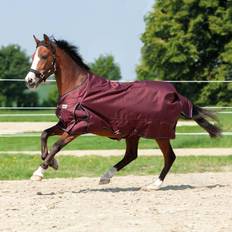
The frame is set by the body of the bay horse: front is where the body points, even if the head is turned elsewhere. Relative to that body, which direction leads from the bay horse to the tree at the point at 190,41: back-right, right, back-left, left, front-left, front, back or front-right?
right

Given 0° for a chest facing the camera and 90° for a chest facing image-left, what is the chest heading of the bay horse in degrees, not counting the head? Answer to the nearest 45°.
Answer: approximately 90°
